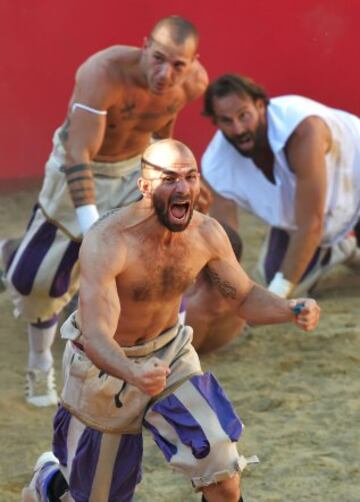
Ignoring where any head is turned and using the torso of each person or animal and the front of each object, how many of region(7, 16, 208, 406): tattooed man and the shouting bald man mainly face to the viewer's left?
0

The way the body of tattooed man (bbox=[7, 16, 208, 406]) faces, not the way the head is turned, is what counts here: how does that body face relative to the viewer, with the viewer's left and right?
facing the viewer and to the right of the viewer

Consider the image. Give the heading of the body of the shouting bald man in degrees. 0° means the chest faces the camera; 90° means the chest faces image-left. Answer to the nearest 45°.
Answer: approximately 315°
